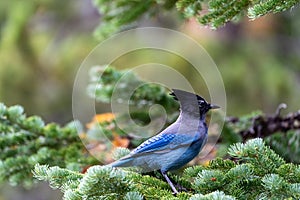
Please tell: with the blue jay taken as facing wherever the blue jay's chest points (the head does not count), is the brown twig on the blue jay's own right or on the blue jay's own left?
on the blue jay's own left

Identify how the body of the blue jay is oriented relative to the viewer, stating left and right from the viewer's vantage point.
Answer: facing to the right of the viewer
